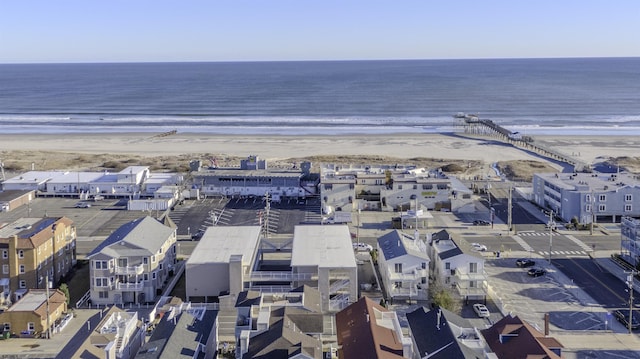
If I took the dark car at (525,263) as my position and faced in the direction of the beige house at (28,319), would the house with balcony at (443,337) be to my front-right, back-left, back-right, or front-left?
front-left

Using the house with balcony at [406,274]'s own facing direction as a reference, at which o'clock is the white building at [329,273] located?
The white building is roughly at 2 o'clock from the house with balcony.

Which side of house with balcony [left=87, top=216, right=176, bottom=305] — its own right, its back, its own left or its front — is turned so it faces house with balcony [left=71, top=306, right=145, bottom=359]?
front

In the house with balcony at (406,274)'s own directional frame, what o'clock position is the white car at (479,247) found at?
The white car is roughly at 7 o'clock from the house with balcony.

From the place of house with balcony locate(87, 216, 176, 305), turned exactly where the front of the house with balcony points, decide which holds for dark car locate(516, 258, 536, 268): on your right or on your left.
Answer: on your left

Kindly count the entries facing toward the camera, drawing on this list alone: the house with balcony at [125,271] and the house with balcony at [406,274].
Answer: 2

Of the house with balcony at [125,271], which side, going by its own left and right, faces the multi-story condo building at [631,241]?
left

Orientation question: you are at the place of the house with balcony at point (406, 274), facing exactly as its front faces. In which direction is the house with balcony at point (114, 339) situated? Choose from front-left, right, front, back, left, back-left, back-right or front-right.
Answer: front-right

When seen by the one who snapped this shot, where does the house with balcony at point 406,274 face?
facing the viewer

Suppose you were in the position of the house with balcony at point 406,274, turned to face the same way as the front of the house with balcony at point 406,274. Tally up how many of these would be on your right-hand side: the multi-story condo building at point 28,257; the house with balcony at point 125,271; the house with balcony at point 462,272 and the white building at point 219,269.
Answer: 3

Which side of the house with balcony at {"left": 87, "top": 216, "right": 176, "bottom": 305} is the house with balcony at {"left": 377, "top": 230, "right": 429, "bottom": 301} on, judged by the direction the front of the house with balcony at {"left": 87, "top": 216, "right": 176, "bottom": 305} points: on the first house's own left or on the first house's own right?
on the first house's own left

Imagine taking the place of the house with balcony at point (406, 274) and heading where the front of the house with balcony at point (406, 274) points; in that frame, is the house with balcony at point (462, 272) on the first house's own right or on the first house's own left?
on the first house's own left
